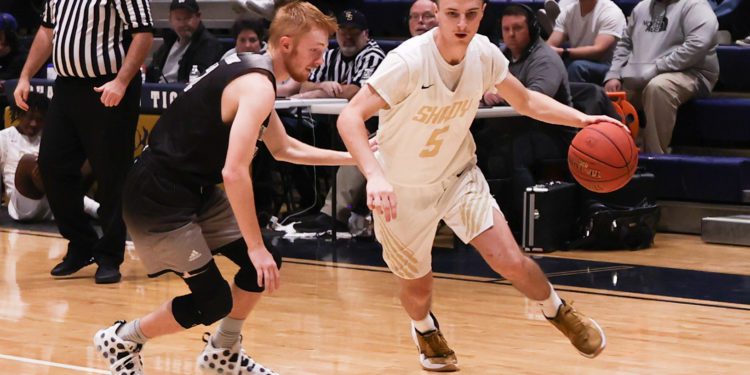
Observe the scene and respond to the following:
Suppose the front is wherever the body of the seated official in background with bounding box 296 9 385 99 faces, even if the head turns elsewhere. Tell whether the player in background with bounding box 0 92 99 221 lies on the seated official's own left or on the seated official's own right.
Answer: on the seated official's own right

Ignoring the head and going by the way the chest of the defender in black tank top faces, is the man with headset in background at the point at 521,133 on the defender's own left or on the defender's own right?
on the defender's own left

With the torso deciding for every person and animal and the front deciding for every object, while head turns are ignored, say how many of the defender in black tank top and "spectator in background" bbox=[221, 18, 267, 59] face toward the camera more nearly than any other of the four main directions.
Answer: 1

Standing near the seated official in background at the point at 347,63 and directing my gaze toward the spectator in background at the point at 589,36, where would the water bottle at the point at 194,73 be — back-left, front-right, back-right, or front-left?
back-left

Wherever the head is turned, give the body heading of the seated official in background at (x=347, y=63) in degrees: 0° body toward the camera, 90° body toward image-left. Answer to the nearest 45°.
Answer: approximately 45°

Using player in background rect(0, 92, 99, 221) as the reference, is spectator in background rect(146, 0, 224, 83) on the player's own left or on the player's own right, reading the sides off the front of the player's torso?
on the player's own left

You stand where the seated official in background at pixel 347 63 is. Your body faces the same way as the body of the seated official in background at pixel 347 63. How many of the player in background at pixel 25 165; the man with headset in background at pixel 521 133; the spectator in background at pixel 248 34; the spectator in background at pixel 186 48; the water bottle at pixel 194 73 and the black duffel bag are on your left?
2

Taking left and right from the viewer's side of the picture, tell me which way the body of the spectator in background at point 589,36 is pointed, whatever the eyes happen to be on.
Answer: facing the viewer and to the left of the viewer

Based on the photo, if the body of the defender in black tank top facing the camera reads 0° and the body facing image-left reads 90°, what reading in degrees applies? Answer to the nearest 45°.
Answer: approximately 270°
